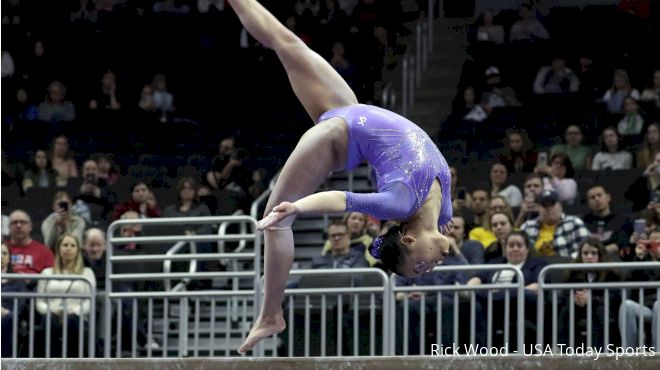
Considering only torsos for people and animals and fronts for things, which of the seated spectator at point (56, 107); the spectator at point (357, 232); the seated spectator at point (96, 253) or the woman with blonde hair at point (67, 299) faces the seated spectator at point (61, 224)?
the seated spectator at point (56, 107)

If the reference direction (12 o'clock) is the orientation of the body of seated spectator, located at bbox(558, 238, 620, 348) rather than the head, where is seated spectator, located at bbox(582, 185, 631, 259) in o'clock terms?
seated spectator, located at bbox(582, 185, 631, 259) is roughly at 6 o'clock from seated spectator, located at bbox(558, 238, 620, 348).

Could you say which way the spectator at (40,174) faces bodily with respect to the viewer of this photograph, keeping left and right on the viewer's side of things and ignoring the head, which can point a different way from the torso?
facing the viewer

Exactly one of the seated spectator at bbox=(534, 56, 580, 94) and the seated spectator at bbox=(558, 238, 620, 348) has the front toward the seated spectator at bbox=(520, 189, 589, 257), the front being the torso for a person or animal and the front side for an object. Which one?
the seated spectator at bbox=(534, 56, 580, 94)

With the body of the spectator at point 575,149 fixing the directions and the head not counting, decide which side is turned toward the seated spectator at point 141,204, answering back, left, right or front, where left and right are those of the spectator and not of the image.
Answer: right

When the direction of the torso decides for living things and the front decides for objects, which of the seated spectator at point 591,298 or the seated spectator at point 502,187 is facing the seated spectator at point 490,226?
the seated spectator at point 502,187

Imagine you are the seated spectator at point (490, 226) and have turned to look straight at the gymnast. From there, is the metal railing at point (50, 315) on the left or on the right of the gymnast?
right

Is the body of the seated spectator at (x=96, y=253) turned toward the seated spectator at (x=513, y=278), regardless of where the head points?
no

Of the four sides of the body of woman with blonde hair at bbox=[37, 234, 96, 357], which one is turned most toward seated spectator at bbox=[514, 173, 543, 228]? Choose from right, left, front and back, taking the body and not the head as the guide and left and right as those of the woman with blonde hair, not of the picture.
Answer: left

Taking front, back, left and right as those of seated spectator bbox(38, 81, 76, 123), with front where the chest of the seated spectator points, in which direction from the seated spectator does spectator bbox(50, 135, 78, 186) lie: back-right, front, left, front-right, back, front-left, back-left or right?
front

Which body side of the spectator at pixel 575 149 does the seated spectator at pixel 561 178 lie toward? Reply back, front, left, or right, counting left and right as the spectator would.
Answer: front

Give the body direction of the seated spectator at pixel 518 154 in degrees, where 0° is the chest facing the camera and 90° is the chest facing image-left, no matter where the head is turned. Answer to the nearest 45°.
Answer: approximately 0°

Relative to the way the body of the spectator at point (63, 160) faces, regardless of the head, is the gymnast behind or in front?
in front

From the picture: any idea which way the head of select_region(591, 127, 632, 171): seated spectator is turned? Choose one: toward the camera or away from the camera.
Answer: toward the camera

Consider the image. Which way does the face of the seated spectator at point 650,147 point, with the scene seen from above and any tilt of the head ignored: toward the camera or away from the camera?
toward the camera

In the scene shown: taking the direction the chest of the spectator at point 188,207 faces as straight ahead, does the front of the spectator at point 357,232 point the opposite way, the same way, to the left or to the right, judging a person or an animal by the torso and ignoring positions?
the same way

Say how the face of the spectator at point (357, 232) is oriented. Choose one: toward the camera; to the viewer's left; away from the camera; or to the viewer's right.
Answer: toward the camera

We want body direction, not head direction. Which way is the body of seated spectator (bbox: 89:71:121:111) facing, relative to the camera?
toward the camera

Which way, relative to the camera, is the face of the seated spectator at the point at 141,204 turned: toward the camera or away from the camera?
toward the camera

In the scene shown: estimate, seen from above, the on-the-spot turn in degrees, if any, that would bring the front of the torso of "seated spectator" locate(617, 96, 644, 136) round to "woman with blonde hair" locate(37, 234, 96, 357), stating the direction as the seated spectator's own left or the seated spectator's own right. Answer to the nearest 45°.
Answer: approximately 45° to the seated spectator's own right
